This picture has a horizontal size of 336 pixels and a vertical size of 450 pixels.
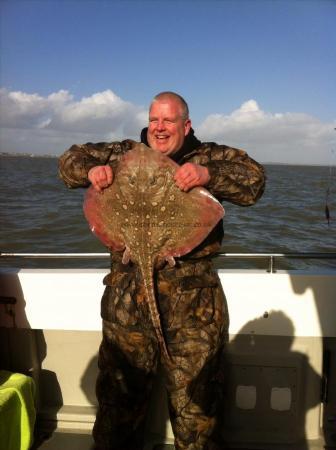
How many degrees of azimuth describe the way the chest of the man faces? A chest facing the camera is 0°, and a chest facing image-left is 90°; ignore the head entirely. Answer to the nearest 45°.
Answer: approximately 0°
